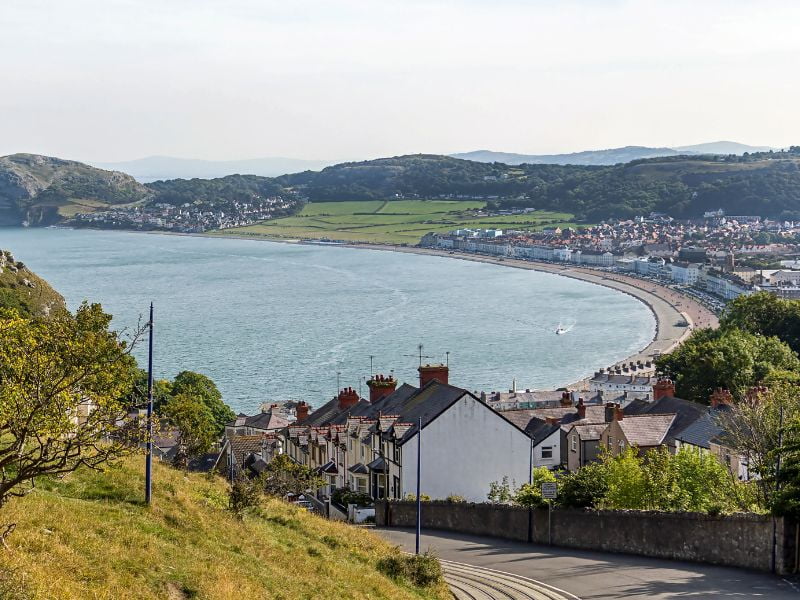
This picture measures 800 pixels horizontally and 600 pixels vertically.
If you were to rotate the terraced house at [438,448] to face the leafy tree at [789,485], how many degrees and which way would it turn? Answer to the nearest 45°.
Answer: approximately 90° to its left

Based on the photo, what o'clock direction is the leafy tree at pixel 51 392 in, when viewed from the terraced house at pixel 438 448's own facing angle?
The leafy tree is roughly at 11 o'clock from the terraced house.

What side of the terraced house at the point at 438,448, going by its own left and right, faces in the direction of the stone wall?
left

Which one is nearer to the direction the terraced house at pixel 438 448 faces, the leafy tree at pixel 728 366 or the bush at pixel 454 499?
the bush

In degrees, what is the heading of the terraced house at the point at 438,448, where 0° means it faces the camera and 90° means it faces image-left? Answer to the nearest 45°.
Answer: approximately 45°

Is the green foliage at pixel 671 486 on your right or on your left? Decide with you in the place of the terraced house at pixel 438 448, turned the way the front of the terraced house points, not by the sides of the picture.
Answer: on your left

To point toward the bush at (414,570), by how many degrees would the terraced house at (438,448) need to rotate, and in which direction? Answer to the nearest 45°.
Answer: approximately 45° to its left

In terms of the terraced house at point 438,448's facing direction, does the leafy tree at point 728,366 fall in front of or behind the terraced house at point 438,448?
behind
